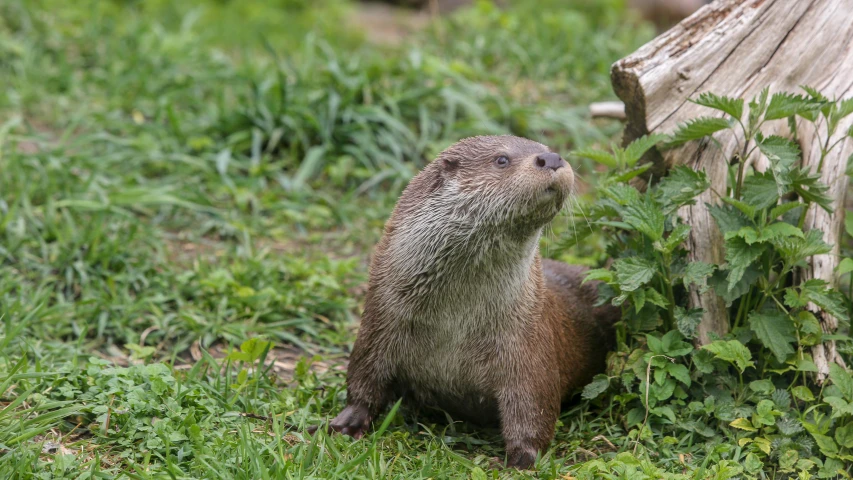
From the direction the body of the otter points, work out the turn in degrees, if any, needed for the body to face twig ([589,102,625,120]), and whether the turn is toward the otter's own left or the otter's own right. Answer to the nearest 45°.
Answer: approximately 135° to the otter's own right

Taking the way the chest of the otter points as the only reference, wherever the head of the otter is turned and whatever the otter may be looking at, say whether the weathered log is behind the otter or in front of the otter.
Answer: behind

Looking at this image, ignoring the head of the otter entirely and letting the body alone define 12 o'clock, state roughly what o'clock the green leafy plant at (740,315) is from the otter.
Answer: The green leafy plant is roughly at 7 o'clock from the otter.

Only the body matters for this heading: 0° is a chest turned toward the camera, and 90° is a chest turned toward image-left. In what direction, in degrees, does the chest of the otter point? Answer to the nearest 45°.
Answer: approximately 45°
